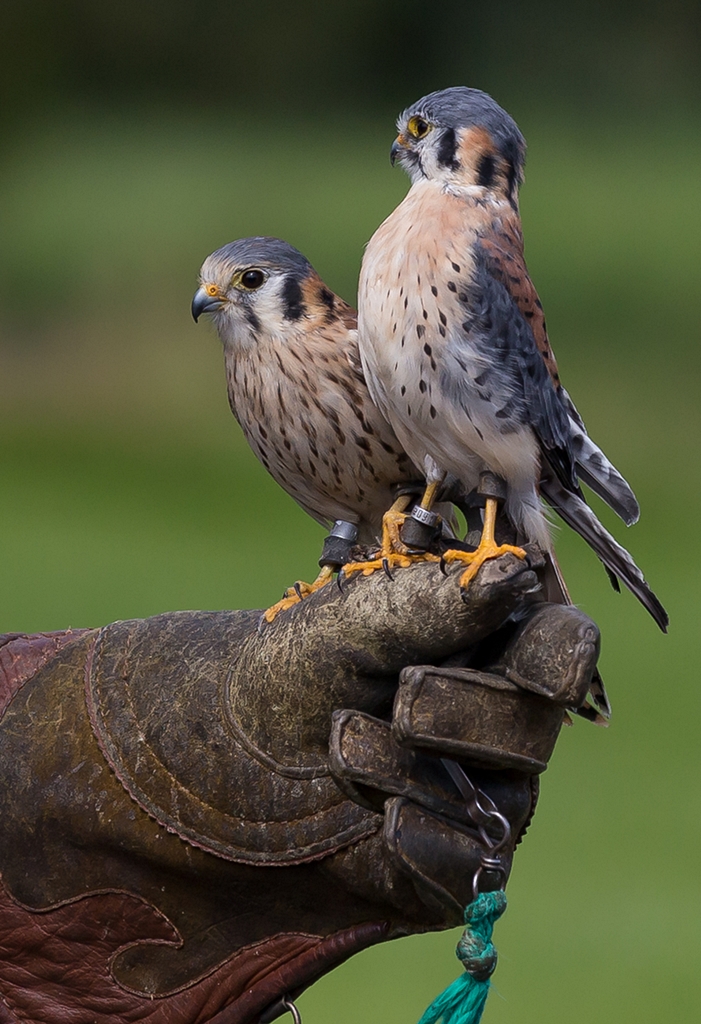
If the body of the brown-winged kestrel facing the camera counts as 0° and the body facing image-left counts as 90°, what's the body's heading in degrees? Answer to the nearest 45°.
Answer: approximately 45°
